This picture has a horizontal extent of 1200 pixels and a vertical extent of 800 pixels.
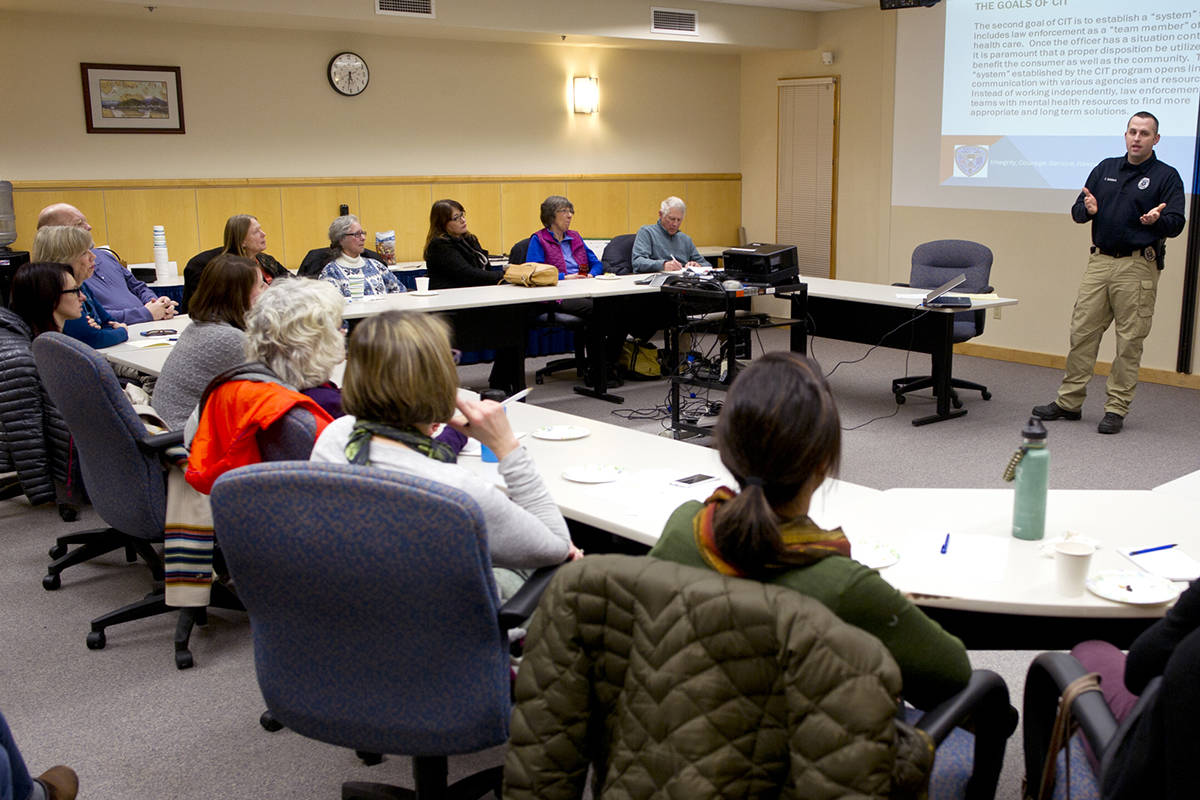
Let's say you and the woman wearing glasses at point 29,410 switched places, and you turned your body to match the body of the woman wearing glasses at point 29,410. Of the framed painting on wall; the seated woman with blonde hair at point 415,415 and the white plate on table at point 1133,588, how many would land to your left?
1

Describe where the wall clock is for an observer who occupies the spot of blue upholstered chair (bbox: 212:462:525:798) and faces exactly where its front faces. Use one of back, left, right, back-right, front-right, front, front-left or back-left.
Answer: front-left

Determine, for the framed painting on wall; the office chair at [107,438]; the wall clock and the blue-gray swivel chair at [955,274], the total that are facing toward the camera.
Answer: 3

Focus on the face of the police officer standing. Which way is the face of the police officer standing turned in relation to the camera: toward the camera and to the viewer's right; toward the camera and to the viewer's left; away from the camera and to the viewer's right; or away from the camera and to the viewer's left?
toward the camera and to the viewer's left

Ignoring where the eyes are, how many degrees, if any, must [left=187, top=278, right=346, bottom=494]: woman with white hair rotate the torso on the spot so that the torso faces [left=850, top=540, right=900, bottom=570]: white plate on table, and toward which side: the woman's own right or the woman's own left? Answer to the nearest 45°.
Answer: approximately 90° to the woman's own right

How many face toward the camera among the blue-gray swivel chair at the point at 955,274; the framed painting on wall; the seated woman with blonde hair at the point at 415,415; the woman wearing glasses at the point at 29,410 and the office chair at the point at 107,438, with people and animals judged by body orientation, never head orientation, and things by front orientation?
2

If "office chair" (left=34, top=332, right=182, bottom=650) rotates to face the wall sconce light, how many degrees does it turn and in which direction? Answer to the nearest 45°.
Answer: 0° — it already faces it

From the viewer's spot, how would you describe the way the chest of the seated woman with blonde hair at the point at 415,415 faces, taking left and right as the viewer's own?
facing away from the viewer and to the right of the viewer

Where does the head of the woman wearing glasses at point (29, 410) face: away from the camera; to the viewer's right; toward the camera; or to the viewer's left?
to the viewer's right

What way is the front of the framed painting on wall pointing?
toward the camera

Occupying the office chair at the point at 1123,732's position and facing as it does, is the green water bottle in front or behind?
in front

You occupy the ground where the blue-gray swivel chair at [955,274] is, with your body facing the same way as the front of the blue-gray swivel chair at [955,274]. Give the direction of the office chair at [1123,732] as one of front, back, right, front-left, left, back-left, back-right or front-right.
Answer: front

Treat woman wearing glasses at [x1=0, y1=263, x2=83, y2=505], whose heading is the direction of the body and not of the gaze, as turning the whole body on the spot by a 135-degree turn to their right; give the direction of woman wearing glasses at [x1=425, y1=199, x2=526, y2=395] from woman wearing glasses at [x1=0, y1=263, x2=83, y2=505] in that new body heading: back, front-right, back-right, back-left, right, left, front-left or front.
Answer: back

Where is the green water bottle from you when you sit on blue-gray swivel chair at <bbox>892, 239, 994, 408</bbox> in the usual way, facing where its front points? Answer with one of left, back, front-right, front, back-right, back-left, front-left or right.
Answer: front

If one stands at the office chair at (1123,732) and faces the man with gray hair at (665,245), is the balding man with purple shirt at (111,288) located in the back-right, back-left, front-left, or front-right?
front-left

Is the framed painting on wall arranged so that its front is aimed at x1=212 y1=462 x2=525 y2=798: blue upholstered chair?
yes

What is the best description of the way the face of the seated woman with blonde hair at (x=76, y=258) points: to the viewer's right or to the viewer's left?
to the viewer's right

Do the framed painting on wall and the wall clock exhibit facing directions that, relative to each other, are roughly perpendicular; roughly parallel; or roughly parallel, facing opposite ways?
roughly parallel

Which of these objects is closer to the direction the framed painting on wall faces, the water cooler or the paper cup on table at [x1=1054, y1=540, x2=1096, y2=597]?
the paper cup on table
